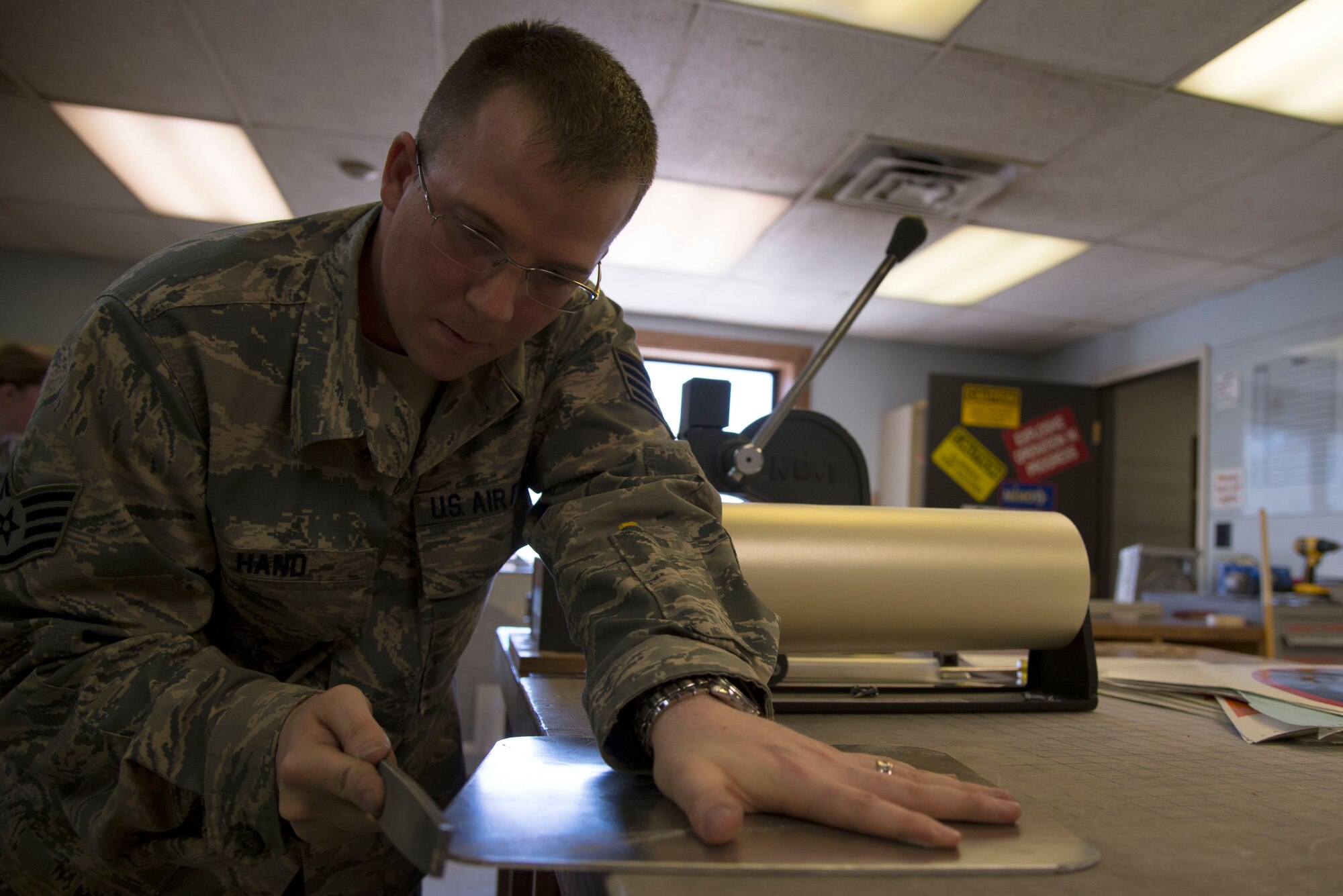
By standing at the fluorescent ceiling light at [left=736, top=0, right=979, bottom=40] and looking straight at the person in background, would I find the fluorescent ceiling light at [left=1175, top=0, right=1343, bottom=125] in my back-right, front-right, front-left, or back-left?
back-right

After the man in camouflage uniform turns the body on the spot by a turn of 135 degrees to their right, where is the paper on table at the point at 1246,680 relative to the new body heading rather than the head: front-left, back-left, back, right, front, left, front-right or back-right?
back

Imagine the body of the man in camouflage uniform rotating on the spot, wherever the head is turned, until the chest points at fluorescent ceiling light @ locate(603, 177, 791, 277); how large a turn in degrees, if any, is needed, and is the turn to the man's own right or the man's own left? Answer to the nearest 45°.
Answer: approximately 135° to the man's own left

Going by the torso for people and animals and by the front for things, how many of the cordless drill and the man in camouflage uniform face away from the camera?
0

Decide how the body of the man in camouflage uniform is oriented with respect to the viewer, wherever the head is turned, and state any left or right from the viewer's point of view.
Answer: facing the viewer and to the right of the viewer

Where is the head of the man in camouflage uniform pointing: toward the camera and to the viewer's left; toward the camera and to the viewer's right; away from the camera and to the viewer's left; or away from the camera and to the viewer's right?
toward the camera and to the viewer's right
